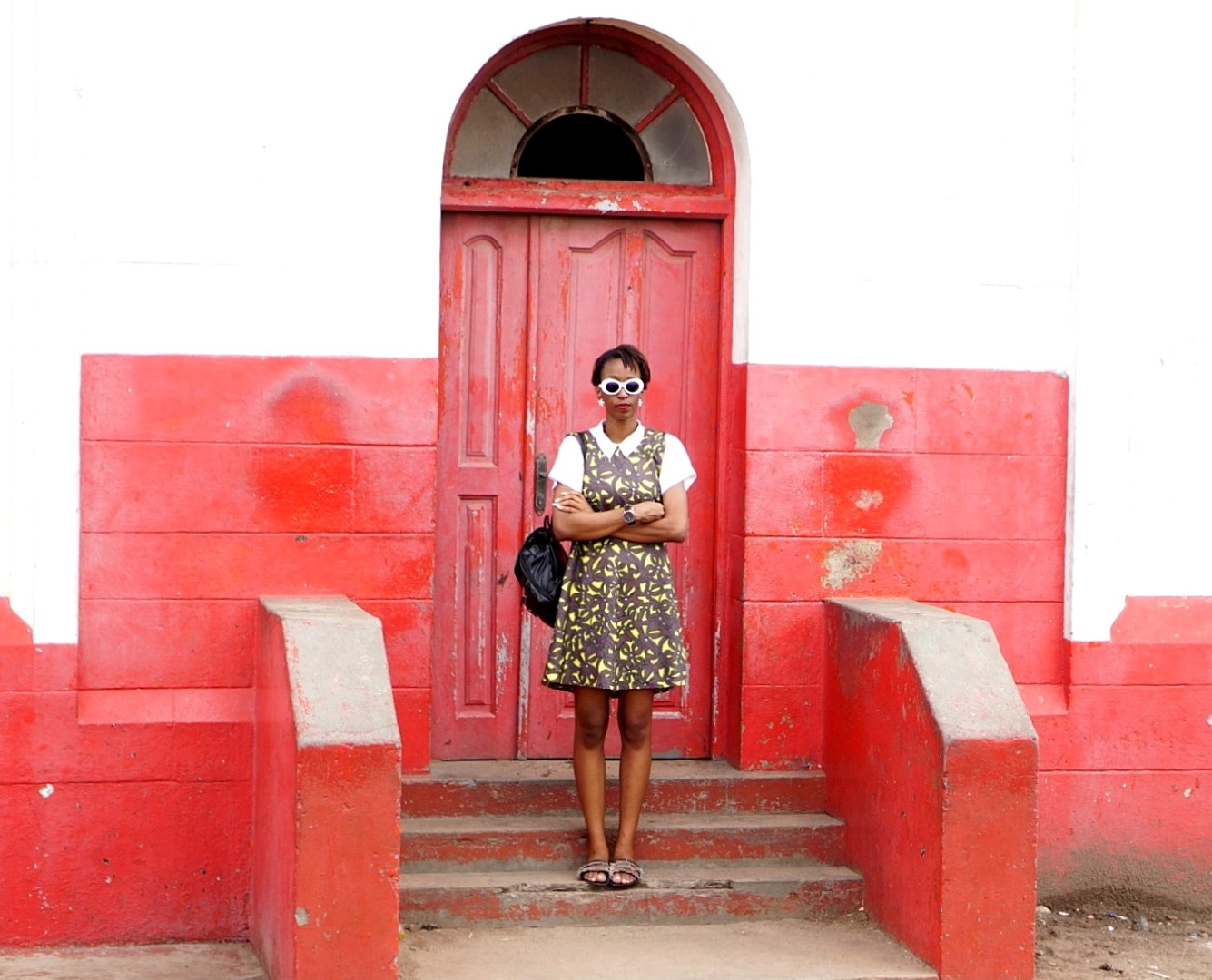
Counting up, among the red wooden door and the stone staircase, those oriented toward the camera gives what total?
2

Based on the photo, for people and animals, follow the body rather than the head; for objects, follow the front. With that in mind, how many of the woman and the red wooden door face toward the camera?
2

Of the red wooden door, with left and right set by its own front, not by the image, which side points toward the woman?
front

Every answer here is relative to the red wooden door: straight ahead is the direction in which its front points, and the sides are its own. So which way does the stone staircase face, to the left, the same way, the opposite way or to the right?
the same way

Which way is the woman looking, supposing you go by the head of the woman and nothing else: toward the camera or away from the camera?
toward the camera

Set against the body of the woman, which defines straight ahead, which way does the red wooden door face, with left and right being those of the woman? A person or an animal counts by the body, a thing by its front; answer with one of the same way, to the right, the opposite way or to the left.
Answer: the same way

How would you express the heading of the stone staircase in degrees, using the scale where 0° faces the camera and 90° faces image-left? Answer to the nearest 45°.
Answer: approximately 0°

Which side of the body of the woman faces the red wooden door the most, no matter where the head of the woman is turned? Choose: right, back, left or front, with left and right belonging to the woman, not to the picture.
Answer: back

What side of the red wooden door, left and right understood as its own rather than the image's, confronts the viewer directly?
front
